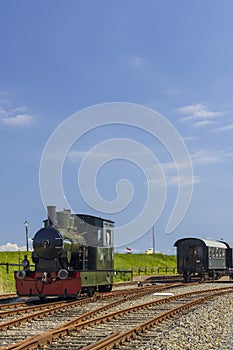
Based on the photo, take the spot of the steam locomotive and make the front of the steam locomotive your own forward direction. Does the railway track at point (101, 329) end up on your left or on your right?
on your left

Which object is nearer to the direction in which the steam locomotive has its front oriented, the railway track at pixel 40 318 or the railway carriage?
the railway track

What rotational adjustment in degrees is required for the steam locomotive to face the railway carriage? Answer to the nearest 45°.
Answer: approximately 180°

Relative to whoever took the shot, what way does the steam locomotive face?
facing the viewer and to the left of the viewer
